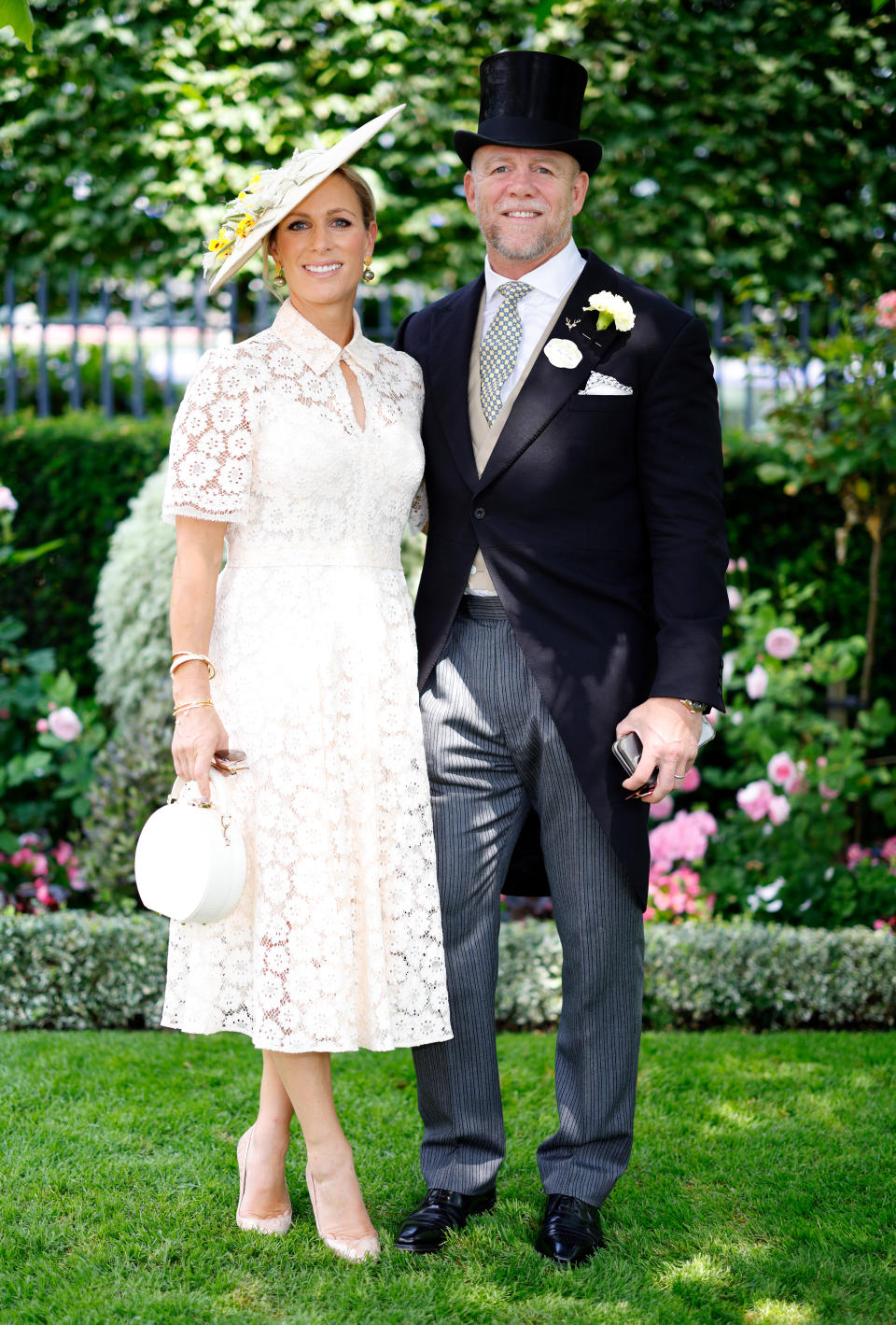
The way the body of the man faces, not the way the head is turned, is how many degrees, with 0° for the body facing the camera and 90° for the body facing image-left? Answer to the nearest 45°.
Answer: approximately 45°

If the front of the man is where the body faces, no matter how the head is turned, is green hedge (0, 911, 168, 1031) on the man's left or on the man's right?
on the man's right

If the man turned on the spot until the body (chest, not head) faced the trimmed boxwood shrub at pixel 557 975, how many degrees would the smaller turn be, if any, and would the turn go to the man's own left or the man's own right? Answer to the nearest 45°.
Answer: approximately 135° to the man's own right
